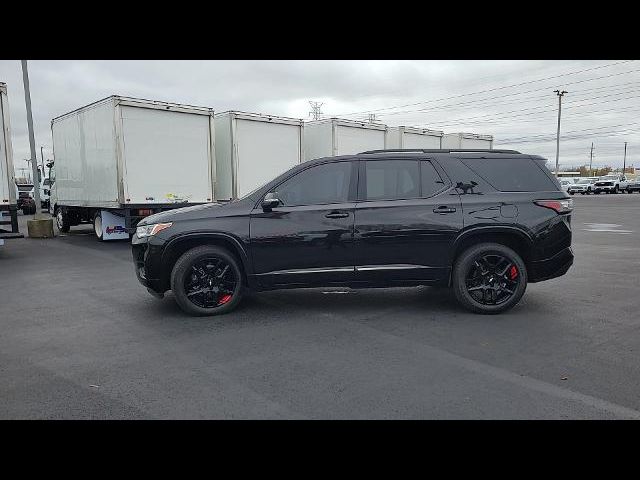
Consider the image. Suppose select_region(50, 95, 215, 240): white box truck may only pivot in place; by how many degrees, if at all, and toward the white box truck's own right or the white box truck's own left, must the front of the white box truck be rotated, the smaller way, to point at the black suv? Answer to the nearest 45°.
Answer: approximately 135° to the white box truck's own left

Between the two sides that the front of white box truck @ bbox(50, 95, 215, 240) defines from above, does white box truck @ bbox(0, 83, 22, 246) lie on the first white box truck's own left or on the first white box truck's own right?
on the first white box truck's own left

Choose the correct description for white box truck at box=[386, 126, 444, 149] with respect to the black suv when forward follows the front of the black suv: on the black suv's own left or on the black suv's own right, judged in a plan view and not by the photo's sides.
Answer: on the black suv's own right

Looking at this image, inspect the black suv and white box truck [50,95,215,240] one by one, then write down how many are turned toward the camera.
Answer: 0

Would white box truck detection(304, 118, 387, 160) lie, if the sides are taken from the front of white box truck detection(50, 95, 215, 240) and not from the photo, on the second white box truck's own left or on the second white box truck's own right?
on the second white box truck's own right

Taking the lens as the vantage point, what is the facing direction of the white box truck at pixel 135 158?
facing away from the viewer and to the left of the viewer

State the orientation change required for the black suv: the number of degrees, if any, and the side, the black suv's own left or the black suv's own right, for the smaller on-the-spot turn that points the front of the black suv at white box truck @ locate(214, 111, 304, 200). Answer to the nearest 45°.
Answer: approximately 90° to the black suv's own right

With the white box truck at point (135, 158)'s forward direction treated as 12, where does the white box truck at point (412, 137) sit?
the white box truck at point (412, 137) is roughly at 4 o'clock from the white box truck at point (135, 158).

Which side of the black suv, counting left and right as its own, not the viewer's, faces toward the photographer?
left

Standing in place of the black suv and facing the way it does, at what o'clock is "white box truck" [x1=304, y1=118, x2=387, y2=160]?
The white box truck is roughly at 3 o'clock from the black suv.

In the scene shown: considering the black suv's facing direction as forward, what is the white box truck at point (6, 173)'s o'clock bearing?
The white box truck is roughly at 1 o'clock from the black suv.
